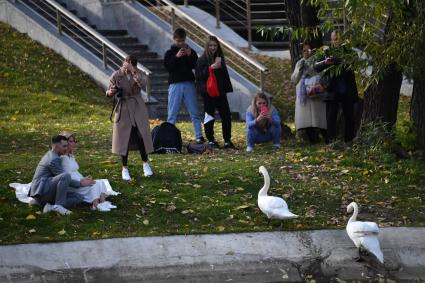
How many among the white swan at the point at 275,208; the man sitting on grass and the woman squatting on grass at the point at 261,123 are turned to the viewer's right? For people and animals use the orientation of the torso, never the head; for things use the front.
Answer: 1

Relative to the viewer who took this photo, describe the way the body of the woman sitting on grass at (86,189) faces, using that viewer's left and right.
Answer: facing the viewer and to the right of the viewer

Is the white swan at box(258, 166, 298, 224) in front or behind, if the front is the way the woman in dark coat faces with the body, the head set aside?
in front

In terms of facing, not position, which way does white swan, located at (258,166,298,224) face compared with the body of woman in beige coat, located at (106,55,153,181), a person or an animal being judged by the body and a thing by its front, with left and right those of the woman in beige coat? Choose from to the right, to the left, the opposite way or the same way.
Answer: to the right

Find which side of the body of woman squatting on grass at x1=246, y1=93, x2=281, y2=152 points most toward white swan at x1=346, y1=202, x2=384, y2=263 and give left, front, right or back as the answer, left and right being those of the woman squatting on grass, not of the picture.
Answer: front

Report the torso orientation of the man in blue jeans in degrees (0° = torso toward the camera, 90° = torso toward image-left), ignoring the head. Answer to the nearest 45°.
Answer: approximately 0°

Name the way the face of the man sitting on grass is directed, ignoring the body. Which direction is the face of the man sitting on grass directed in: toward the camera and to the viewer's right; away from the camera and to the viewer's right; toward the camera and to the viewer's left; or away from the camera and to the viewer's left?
toward the camera and to the viewer's right

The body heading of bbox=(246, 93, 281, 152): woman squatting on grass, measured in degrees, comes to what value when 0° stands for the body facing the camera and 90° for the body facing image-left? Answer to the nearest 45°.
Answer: approximately 0°

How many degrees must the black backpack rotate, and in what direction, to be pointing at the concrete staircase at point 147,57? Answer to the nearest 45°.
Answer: approximately 180°
